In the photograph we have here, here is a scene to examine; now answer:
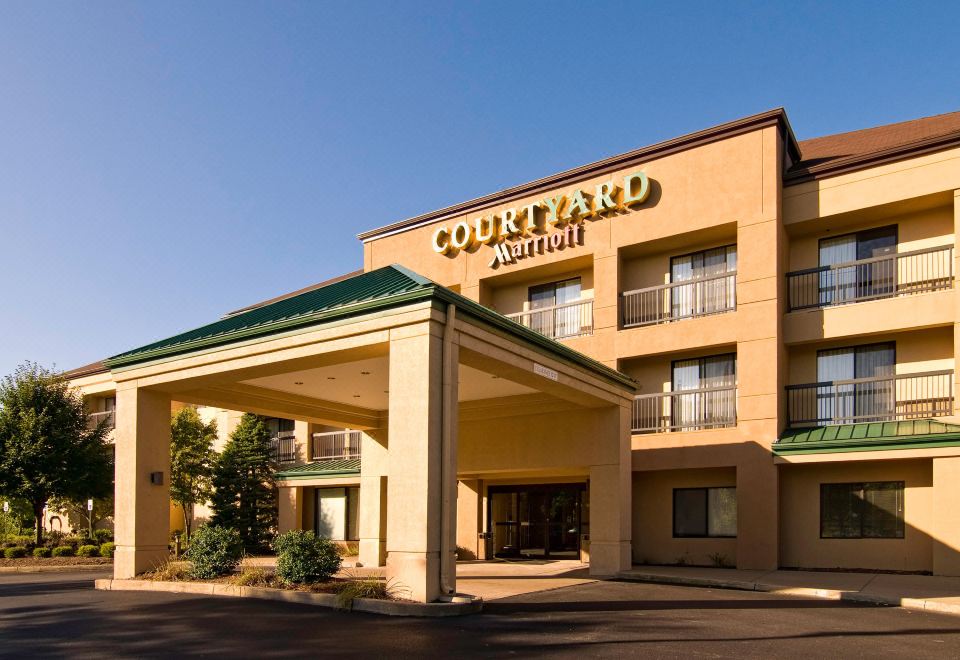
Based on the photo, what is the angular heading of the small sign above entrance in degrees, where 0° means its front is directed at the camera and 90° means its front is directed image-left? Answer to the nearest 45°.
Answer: approximately 315°

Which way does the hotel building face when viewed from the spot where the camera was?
facing the viewer and to the left of the viewer

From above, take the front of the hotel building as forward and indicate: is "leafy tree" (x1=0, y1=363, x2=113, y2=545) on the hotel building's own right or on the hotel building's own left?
on the hotel building's own right

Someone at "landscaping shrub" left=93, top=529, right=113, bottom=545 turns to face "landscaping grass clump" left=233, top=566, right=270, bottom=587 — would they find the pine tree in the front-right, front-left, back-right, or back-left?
front-left

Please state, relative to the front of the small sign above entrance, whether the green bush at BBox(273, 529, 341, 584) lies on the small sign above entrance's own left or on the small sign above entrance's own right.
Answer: on the small sign above entrance's own right

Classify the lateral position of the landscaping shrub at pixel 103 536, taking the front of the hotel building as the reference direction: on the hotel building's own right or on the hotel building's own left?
on the hotel building's own right

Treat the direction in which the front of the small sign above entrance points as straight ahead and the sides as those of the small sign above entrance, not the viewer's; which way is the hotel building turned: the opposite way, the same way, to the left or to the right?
to the right
